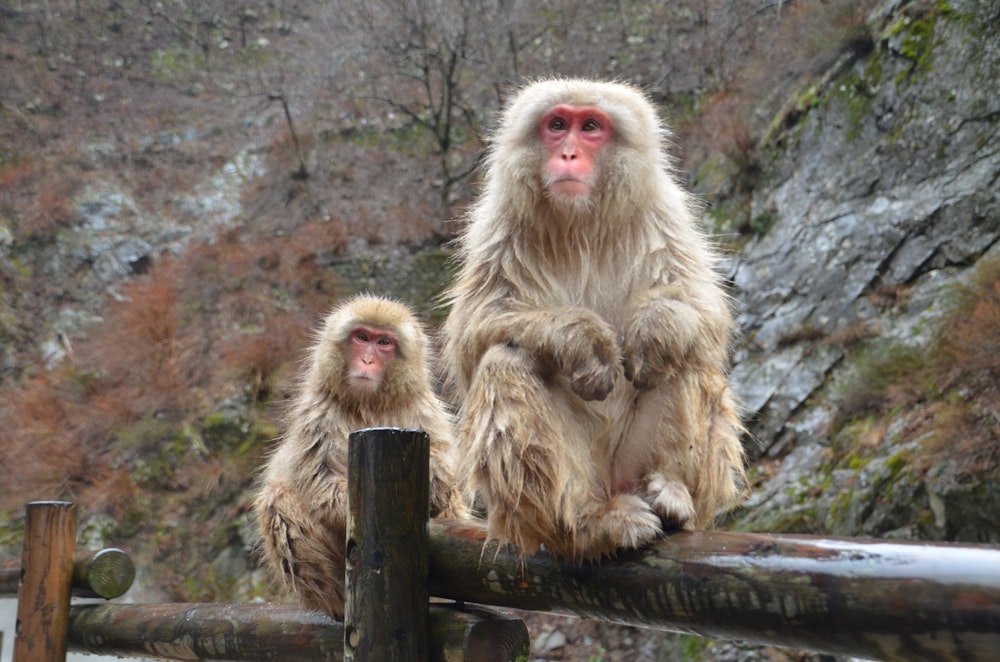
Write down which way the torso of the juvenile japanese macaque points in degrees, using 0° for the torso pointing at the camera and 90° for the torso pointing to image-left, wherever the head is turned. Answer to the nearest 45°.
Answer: approximately 0°

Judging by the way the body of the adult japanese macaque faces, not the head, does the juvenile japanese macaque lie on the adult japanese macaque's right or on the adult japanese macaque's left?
on the adult japanese macaque's right

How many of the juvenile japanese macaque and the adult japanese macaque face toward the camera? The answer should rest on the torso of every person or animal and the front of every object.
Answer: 2

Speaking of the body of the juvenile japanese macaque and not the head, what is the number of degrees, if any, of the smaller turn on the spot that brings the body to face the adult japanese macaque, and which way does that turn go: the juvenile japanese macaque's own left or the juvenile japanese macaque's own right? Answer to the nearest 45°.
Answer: approximately 45° to the juvenile japanese macaque's own left
